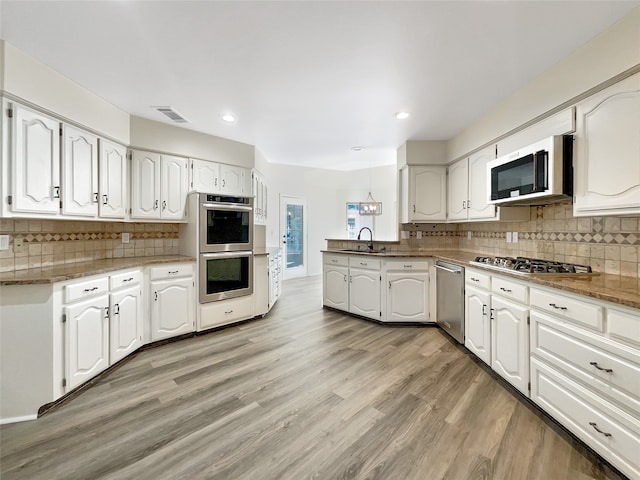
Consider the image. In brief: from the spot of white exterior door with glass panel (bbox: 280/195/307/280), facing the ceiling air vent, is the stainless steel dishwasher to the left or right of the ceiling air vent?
left

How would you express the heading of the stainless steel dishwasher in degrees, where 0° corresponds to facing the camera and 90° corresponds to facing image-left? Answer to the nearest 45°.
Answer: approximately 45°

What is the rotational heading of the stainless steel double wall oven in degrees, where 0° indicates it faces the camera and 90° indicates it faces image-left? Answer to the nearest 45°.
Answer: approximately 315°

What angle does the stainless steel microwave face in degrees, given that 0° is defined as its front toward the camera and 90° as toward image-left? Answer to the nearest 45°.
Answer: approximately 45°

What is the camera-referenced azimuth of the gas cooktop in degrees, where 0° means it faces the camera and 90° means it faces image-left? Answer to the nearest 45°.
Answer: approximately 45°

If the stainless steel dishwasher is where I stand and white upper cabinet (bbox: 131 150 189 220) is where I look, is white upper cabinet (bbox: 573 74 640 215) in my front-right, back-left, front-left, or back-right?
back-left
